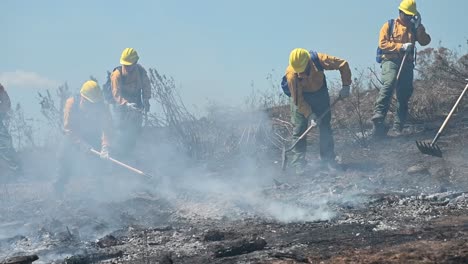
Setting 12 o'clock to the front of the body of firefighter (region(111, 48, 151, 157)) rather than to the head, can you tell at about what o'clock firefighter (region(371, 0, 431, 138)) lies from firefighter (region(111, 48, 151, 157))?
firefighter (region(371, 0, 431, 138)) is roughly at 10 o'clock from firefighter (region(111, 48, 151, 157)).

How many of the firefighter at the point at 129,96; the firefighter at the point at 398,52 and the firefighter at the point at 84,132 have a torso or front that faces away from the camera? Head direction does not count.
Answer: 0

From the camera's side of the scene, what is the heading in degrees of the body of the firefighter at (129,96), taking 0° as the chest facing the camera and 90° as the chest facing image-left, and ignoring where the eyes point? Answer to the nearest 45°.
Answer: approximately 0°

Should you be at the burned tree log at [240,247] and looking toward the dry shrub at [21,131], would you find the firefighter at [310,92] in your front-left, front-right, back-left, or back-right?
front-right

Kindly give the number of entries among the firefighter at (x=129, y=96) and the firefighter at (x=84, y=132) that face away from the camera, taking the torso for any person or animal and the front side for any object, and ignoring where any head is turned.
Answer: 0

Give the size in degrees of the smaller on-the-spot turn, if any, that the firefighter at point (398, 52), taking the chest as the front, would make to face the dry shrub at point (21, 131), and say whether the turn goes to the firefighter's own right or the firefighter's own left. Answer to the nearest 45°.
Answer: approximately 135° to the firefighter's own right

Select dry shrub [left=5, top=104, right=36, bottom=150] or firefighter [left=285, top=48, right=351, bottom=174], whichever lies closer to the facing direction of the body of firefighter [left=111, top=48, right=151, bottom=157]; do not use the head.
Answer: the firefighter

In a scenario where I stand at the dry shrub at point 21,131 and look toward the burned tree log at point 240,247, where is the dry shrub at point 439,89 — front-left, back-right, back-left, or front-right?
front-left

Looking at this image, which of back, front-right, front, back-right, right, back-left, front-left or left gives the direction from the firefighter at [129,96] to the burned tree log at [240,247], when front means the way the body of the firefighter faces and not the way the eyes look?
front

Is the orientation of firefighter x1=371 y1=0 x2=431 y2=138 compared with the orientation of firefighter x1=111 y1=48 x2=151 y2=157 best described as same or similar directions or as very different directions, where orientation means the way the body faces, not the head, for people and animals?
same or similar directions

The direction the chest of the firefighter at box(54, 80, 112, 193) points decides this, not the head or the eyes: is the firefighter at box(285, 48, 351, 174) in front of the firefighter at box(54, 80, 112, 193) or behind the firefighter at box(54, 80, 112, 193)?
in front

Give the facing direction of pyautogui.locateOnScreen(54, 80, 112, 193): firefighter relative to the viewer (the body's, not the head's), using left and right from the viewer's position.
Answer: facing the viewer and to the right of the viewer
